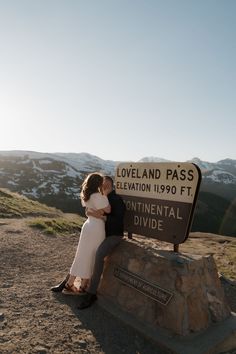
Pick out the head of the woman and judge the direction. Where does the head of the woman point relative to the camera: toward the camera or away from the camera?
away from the camera

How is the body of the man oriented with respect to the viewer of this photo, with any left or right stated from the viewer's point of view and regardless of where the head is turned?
facing to the left of the viewer

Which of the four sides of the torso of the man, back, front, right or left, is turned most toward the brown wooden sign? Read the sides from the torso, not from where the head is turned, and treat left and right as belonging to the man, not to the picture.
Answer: back

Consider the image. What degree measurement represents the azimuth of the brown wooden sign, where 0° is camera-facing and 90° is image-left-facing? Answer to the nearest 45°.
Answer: approximately 45°

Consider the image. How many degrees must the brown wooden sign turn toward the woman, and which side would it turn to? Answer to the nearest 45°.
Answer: approximately 45° to its right
